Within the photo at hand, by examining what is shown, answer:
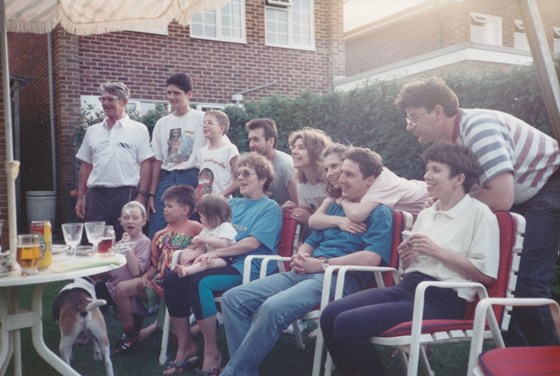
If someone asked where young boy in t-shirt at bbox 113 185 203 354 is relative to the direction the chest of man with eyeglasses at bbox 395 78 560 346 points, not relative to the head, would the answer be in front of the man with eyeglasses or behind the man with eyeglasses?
in front

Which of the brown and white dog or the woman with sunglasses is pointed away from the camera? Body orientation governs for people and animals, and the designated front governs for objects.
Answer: the brown and white dog

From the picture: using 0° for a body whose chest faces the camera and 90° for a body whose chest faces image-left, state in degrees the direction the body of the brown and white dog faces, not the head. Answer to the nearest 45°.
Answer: approximately 180°

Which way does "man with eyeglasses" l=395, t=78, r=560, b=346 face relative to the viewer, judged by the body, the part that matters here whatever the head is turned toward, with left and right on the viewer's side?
facing to the left of the viewer

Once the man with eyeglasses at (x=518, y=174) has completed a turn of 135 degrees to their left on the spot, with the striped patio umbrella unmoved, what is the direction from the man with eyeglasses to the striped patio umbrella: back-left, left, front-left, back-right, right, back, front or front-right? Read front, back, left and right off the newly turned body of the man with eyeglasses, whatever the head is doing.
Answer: back-right

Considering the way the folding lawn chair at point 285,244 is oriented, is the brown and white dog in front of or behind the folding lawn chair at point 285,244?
in front

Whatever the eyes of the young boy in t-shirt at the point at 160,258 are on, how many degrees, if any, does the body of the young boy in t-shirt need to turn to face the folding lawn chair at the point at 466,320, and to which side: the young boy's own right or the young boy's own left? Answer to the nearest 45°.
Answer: approximately 90° to the young boy's own left

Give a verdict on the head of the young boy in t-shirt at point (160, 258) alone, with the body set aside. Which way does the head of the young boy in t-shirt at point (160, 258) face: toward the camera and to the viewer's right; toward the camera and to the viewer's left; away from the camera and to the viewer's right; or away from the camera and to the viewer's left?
toward the camera and to the viewer's left

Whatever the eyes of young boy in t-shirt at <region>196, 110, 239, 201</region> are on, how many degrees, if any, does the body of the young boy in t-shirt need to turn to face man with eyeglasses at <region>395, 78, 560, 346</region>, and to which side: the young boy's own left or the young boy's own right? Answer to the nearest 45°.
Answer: approximately 90° to the young boy's own left

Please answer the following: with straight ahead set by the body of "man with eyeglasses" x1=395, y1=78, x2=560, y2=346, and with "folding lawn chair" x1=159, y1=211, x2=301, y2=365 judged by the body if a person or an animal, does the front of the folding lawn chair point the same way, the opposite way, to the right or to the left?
to the left

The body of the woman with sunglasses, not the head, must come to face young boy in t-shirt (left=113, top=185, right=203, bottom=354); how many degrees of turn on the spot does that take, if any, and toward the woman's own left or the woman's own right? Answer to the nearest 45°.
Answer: approximately 90° to the woman's own right

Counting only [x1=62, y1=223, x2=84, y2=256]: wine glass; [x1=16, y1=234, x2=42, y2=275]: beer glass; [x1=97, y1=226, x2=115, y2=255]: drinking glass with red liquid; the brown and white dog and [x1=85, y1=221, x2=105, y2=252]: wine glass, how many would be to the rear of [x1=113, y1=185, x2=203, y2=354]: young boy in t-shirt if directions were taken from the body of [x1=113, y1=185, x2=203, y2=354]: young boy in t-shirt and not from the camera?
0

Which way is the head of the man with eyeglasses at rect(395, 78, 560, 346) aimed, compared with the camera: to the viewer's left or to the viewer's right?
to the viewer's left

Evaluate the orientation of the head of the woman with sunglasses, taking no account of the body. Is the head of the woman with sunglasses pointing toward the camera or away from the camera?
toward the camera

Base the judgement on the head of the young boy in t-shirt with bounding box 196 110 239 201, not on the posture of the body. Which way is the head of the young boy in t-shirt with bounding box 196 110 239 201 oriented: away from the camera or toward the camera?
toward the camera

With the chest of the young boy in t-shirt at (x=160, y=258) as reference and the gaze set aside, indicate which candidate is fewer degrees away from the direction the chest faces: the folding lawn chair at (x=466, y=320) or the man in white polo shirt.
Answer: the folding lawn chair

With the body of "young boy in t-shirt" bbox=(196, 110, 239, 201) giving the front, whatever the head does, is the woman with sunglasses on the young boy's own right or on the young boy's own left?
on the young boy's own left

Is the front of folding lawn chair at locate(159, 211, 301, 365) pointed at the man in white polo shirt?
no

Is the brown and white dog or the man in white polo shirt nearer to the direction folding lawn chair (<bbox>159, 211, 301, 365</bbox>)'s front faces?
the brown and white dog

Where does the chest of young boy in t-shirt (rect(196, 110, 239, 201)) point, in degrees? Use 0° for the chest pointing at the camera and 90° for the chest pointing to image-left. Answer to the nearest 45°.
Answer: approximately 45°
